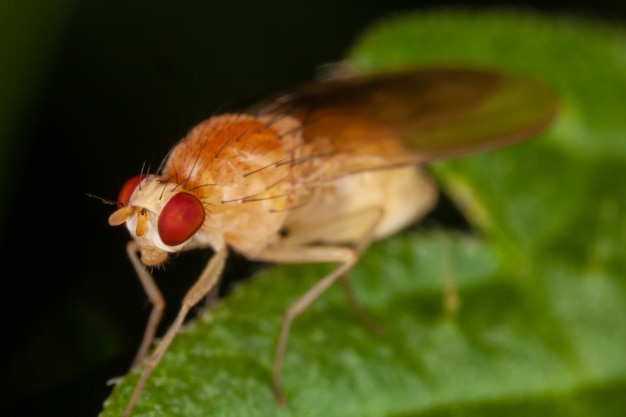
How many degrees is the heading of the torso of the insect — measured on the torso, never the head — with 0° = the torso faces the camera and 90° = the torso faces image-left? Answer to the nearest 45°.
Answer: approximately 45°
